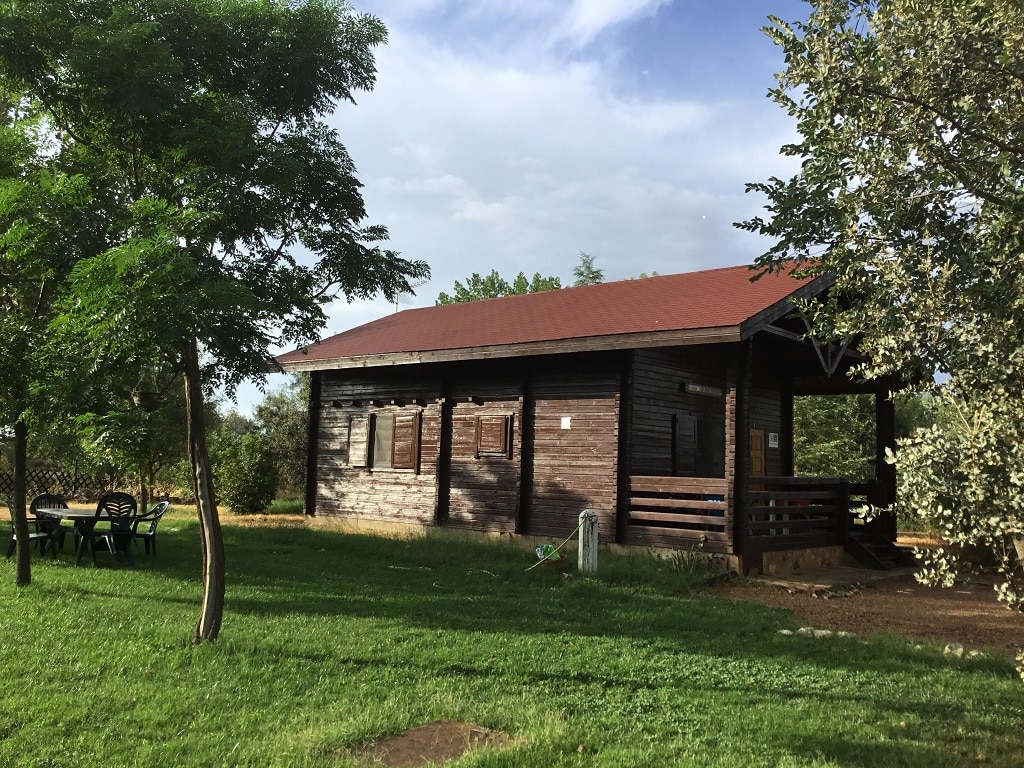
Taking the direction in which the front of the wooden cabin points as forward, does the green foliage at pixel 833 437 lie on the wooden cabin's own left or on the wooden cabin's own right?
on the wooden cabin's own left

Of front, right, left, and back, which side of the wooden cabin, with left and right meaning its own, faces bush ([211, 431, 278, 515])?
back

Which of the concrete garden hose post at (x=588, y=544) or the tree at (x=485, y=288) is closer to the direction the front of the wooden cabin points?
the concrete garden hose post

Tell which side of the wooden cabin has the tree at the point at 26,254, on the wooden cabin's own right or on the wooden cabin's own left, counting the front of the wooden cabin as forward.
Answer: on the wooden cabin's own right

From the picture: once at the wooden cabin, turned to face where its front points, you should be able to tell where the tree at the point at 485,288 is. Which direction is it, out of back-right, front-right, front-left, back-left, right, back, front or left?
back-left

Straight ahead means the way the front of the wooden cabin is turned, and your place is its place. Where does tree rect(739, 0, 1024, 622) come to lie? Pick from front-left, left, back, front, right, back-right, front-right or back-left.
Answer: front-right

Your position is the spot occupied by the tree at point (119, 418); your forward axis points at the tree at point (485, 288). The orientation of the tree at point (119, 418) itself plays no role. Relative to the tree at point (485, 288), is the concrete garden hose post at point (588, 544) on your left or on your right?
right

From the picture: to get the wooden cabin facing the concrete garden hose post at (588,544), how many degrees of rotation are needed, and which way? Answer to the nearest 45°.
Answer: approximately 45° to its right

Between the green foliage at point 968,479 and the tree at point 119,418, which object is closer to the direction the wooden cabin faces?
the green foliage

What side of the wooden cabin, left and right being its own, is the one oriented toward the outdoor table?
right

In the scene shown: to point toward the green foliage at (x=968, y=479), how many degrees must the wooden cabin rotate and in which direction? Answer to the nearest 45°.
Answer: approximately 45° to its right

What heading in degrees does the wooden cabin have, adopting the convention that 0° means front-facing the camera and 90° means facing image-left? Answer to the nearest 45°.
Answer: approximately 315°
